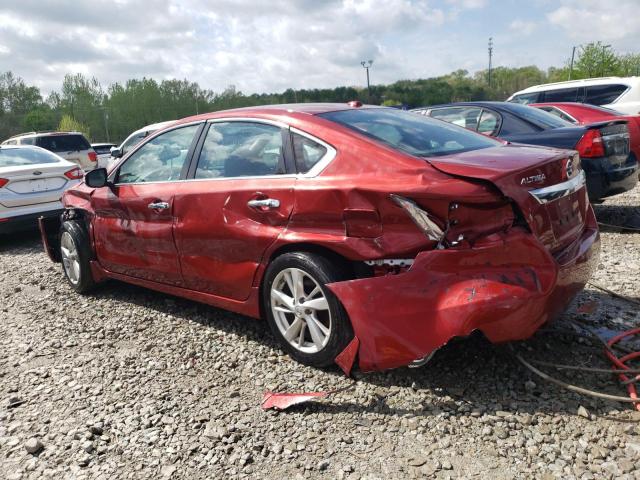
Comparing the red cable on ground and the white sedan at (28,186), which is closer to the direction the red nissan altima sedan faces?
the white sedan

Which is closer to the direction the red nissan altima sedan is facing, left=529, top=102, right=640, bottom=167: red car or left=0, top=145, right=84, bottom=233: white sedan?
the white sedan

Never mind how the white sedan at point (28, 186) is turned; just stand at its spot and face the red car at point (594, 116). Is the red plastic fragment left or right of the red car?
right

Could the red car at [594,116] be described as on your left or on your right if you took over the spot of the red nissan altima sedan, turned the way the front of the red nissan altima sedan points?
on your right

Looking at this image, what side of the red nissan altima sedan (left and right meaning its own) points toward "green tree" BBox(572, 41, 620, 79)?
right

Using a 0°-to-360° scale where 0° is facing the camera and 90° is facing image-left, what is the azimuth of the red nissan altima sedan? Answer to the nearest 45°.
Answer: approximately 135°

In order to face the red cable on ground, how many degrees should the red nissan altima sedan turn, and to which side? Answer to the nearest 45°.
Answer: approximately 135° to its right

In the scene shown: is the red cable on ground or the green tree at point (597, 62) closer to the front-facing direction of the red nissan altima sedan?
the green tree
